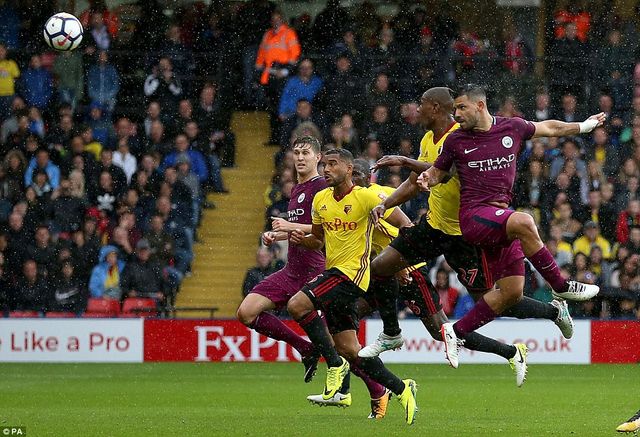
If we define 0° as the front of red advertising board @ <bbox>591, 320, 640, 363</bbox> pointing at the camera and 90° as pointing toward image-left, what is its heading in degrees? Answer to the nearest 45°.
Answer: approximately 0°

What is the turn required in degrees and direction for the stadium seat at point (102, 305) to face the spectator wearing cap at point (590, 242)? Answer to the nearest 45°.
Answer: approximately 90° to its left

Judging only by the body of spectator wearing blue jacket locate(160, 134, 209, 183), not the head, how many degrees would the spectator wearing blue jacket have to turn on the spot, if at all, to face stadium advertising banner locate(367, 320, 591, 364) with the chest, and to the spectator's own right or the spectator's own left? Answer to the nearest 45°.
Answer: approximately 45° to the spectator's own left

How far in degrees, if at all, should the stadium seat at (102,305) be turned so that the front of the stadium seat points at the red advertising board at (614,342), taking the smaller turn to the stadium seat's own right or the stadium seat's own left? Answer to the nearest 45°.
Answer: approximately 90° to the stadium seat's own left
